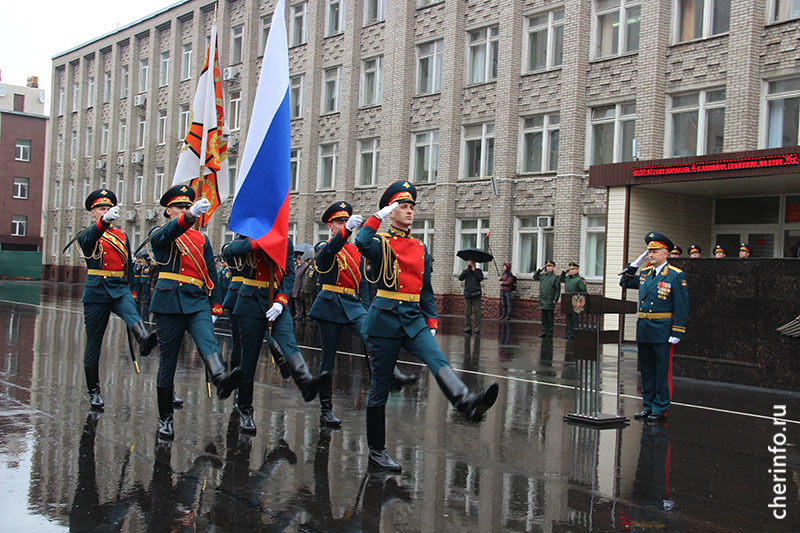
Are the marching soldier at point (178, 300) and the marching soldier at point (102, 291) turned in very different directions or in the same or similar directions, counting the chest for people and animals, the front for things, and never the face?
same or similar directions

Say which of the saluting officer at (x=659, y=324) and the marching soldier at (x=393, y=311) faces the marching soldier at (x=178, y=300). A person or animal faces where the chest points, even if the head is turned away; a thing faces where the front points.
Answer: the saluting officer

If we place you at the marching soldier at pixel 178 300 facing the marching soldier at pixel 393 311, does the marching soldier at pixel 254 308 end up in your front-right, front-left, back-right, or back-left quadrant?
front-left

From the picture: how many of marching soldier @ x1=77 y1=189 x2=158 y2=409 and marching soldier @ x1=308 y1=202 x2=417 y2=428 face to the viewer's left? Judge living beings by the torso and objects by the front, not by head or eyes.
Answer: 0

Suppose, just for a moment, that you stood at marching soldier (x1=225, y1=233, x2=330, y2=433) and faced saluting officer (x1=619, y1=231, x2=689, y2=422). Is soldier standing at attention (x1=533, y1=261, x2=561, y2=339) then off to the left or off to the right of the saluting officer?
left

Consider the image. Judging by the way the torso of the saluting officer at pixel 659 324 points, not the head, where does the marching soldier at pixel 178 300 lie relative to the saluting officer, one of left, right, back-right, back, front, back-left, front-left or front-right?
front

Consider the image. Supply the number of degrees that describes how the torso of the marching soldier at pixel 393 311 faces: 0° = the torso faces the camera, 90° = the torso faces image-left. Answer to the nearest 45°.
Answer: approximately 315°

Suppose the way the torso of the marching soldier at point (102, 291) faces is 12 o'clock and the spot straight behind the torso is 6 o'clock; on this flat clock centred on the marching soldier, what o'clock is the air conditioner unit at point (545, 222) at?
The air conditioner unit is roughly at 9 o'clock from the marching soldier.

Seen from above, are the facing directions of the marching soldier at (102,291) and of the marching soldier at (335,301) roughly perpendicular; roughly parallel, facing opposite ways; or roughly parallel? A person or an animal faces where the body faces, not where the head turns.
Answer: roughly parallel

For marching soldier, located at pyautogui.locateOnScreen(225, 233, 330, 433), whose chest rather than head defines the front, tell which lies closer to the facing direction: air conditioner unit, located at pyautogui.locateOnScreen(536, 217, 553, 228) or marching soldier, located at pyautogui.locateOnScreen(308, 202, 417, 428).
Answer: the marching soldier

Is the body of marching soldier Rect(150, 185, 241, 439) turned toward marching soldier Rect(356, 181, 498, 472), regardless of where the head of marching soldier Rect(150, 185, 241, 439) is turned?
yes

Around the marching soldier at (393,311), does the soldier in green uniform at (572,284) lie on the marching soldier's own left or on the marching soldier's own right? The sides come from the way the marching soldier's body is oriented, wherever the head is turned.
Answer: on the marching soldier's own left

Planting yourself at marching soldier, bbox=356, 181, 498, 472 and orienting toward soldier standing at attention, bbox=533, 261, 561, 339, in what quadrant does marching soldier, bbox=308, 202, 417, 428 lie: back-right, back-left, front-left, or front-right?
front-left

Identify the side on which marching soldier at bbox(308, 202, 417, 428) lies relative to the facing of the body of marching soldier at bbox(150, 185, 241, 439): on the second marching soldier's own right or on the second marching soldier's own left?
on the second marching soldier's own left

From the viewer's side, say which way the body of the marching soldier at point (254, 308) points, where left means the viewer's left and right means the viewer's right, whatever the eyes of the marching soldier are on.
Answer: facing the viewer and to the right of the viewer

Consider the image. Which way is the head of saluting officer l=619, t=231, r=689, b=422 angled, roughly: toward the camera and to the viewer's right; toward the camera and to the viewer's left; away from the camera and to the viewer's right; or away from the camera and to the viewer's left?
toward the camera and to the viewer's left

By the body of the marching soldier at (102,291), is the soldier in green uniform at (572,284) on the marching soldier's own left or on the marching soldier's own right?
on the marching soldier's own left

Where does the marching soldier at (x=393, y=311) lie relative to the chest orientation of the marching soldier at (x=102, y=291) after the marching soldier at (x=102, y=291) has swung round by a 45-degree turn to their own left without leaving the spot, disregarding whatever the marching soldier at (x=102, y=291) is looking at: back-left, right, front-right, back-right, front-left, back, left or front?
front-right

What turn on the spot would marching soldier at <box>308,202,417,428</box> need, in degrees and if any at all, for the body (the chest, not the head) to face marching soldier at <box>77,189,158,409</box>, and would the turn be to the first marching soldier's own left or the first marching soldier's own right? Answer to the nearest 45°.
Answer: approximately 135° to the first marching soldier's own right

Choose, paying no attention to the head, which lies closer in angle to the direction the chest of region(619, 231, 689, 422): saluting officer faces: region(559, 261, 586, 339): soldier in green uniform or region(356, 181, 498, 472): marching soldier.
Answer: the marching soldier
